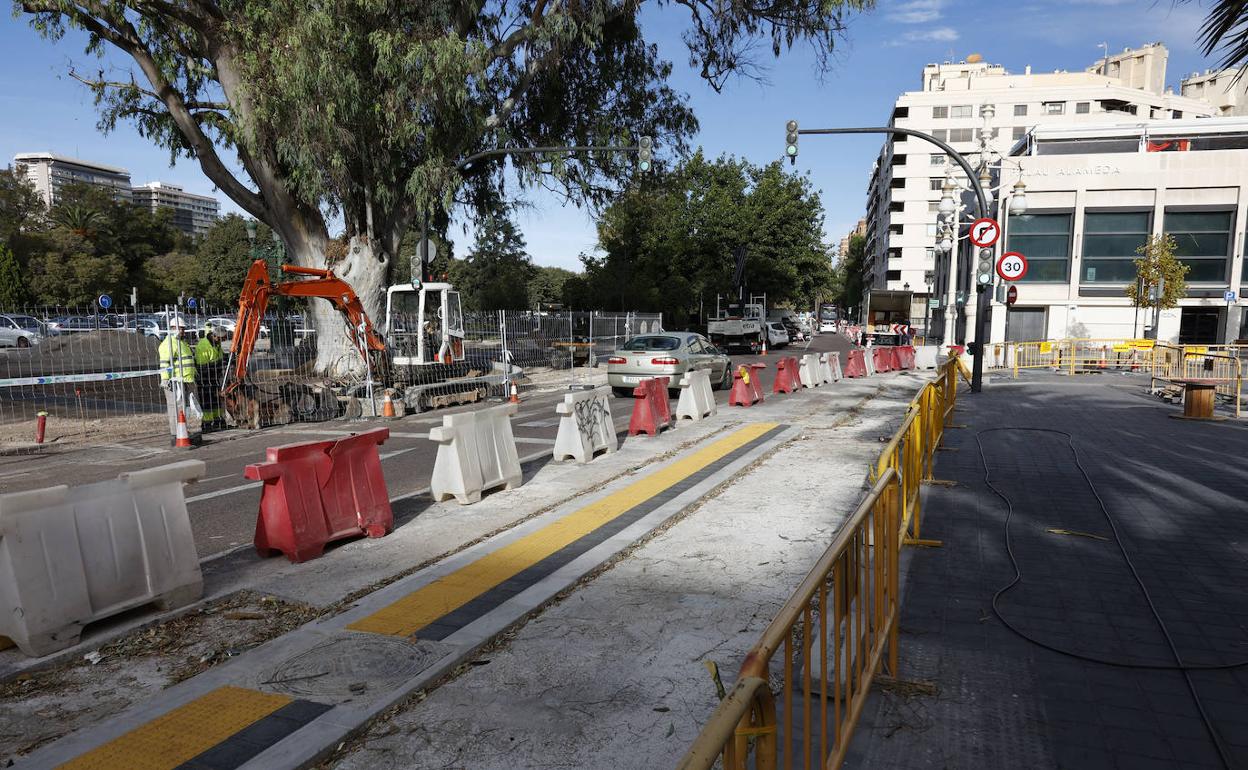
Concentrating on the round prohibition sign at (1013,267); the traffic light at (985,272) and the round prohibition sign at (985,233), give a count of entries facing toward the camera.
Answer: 3

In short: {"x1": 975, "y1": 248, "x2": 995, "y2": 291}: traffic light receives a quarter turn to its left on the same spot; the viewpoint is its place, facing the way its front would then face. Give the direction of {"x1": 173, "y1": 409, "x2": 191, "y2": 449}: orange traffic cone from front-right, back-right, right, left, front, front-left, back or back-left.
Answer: back-right

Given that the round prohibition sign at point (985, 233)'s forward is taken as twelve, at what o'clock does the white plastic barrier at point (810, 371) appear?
The white plastic barrier is roughly at 4 o'clock from the round prohibition sign.

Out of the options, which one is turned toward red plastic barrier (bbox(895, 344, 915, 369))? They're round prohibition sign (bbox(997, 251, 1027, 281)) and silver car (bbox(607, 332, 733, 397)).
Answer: the silver car

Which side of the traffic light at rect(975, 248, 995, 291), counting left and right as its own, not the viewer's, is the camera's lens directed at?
front

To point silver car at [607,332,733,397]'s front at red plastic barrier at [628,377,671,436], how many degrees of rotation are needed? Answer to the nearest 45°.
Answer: approximately 135° to its right

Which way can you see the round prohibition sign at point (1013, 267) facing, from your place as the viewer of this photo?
facing the viewer

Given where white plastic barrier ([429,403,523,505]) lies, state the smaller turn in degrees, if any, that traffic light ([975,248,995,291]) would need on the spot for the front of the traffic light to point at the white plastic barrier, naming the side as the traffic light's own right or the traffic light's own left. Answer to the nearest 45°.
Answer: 0° — it already faces it

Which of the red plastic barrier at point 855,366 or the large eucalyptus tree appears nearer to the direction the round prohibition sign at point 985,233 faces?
the large eucalyptus tree

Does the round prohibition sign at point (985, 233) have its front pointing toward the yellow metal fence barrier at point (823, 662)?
yes

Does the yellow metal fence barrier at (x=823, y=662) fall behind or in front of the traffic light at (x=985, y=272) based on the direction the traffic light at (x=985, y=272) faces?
in front

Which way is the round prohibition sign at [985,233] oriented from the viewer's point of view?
toward the camera
